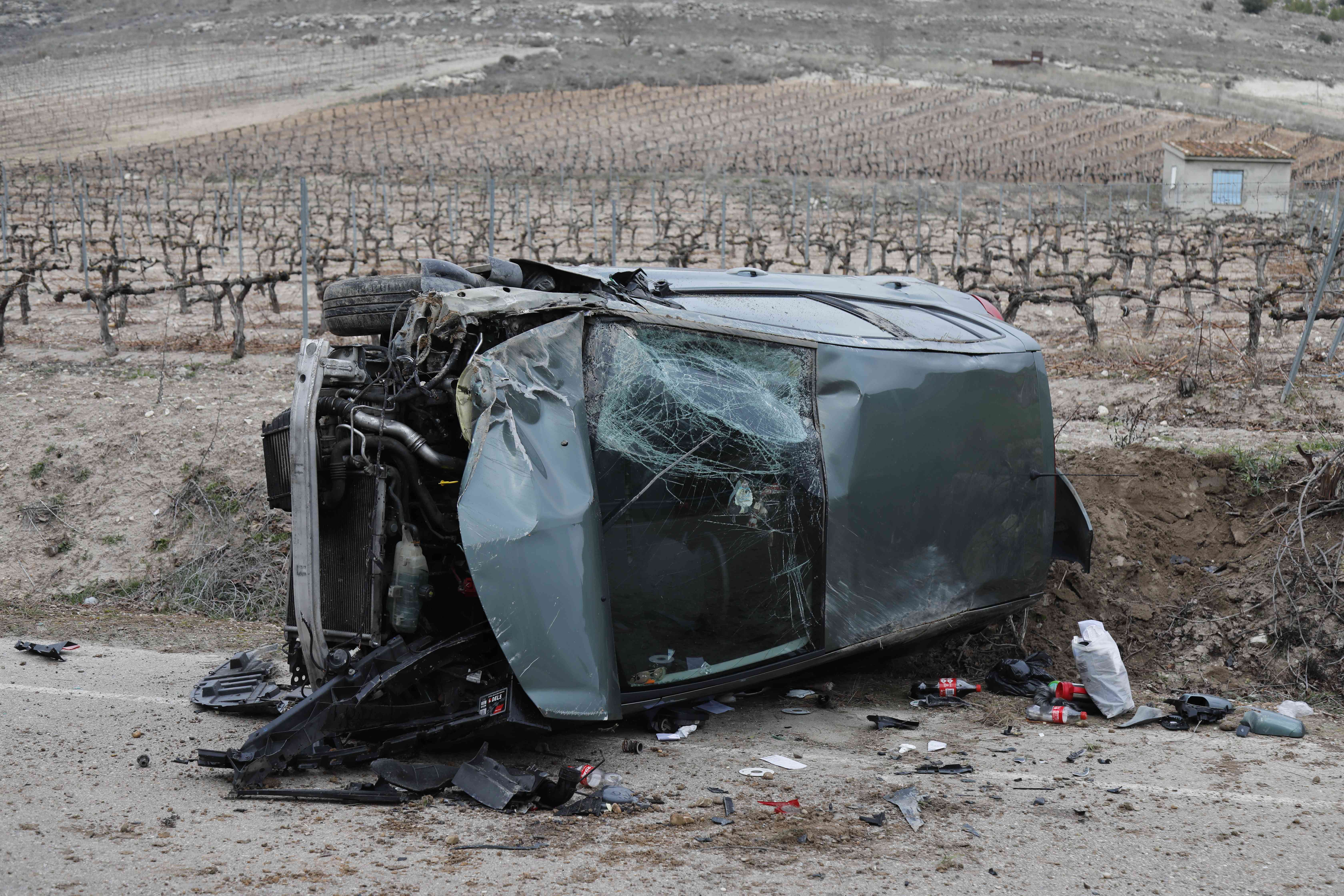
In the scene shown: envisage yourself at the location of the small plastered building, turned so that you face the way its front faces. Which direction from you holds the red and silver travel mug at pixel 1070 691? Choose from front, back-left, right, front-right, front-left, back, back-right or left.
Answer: front

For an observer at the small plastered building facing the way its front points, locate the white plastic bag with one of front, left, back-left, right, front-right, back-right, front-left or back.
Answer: front

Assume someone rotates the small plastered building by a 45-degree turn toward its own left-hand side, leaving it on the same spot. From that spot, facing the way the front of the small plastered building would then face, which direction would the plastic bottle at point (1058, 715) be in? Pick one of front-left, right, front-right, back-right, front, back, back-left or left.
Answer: front-right

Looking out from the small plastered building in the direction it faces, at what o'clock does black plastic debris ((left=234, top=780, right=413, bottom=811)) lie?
The black plastic debris is roughly at 12 o'clock from the small plastered building.

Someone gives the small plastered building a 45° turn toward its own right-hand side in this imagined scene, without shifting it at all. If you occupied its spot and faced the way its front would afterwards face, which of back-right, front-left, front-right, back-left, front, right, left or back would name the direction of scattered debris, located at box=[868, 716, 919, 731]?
front-left

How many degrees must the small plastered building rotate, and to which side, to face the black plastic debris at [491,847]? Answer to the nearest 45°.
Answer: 0° — it already faces it

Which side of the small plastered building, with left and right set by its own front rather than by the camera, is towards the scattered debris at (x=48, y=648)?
front

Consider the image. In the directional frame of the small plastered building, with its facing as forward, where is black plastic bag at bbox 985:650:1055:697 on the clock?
The black plastic bag is roughly at 12 o'clock from the small plastered building.

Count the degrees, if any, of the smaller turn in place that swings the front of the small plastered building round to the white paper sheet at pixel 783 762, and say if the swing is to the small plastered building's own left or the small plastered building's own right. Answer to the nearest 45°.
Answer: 0° — it already faces it

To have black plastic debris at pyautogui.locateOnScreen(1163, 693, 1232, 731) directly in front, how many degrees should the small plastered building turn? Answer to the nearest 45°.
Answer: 0° — it already faces it

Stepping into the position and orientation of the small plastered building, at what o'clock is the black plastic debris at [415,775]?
The black plastic debris is roughly at 12 o'clock from the small plastered building.

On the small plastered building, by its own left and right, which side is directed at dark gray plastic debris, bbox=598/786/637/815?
front

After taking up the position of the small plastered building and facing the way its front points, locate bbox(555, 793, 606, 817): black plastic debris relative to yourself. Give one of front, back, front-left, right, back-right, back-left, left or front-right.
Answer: front

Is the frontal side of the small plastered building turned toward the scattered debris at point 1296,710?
yes

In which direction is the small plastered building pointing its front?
toward the camera

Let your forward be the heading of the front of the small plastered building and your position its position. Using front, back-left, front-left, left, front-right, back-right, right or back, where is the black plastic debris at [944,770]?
front

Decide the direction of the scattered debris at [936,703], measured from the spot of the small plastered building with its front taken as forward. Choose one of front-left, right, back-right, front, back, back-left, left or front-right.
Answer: front

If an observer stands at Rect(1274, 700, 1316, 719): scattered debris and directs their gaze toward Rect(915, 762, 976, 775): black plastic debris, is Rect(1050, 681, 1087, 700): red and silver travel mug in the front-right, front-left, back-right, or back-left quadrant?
front-right
